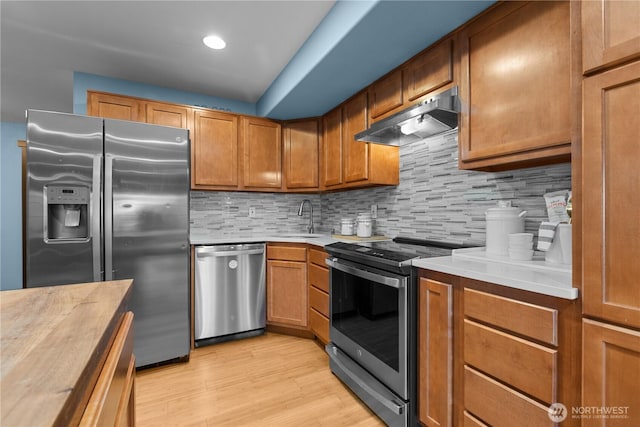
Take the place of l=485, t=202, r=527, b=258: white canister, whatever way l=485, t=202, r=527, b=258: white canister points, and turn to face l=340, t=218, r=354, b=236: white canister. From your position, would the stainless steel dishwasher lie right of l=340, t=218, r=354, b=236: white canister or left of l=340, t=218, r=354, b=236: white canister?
left

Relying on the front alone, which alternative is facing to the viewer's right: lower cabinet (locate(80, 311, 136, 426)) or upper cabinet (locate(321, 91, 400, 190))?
the lower cabinet

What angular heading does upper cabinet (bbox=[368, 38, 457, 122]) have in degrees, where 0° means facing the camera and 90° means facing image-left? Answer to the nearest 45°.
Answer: approximately 45°
